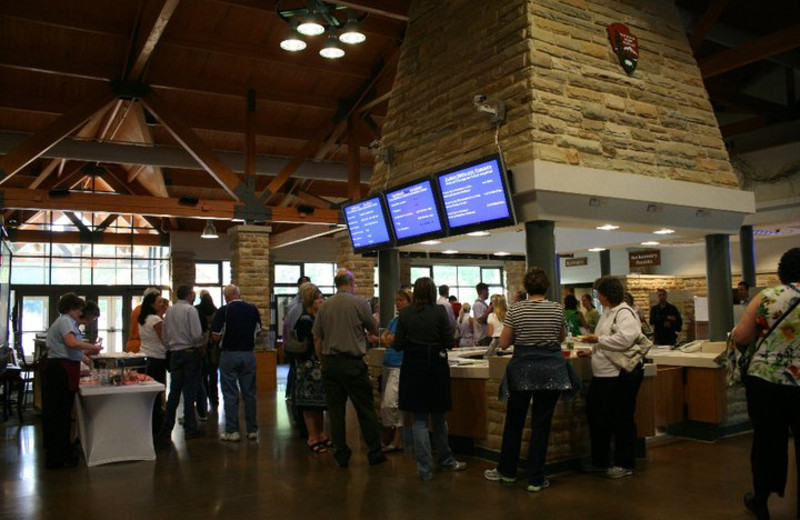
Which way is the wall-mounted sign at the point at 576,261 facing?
toward the camera

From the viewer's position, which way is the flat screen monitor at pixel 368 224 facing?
facing the viewer and to the left of the viewer

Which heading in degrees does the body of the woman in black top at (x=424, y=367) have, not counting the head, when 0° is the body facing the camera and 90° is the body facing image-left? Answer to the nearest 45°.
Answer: approximately 180°

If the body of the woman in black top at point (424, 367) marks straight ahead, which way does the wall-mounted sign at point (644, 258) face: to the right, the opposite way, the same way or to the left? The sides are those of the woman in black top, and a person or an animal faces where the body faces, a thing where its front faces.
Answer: the opposite way

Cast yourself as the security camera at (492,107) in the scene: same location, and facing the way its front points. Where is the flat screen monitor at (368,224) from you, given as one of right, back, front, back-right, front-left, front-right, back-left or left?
right

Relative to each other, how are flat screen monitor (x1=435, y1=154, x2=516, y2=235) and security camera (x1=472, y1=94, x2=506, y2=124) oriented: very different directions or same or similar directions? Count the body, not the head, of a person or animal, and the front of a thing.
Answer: same or similar directions

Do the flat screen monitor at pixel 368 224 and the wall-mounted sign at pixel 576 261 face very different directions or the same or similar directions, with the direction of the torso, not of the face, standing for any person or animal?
same or similar directions

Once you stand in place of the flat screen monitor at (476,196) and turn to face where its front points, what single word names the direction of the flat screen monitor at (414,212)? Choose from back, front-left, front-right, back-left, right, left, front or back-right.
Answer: right

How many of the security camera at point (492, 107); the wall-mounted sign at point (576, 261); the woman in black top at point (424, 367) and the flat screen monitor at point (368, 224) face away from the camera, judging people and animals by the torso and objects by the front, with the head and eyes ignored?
1

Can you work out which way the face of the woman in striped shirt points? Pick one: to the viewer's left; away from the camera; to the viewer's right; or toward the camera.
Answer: away from the camera

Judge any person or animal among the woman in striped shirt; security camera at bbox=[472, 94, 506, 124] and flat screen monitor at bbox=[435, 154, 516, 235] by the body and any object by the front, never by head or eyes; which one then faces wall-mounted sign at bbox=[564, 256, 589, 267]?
the woman in striped shirt

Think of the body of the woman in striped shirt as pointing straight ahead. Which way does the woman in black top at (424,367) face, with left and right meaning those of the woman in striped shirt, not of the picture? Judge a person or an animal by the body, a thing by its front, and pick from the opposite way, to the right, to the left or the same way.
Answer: the same way

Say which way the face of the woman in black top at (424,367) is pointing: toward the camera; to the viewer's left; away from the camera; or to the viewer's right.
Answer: away from the camera

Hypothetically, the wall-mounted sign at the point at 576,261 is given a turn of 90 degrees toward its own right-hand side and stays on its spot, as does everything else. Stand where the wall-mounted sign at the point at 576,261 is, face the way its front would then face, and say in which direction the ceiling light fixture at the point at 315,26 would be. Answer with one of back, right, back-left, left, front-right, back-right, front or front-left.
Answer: left

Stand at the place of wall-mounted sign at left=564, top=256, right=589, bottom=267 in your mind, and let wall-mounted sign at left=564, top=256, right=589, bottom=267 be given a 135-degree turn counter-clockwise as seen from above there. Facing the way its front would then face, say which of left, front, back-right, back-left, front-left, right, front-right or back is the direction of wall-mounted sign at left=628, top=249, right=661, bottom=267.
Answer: right

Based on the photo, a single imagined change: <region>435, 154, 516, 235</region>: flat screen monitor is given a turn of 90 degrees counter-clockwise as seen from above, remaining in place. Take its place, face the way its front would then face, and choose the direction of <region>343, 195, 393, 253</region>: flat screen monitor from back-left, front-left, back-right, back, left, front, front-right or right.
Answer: back

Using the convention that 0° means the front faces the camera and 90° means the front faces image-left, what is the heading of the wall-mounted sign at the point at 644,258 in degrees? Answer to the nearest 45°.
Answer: approximately 0°

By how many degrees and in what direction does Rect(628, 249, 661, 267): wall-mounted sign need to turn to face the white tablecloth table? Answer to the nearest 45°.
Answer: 0° — it already faces it
